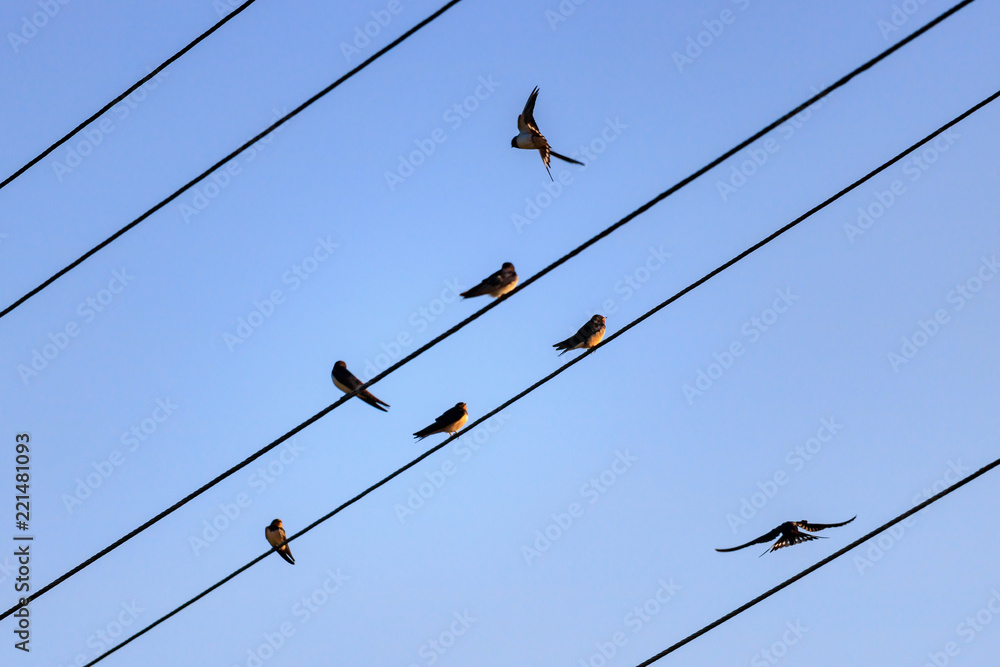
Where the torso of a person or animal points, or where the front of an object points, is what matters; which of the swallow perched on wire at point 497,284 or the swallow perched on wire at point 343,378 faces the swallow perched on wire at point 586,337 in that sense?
the swallow perched on wire at point 497,284

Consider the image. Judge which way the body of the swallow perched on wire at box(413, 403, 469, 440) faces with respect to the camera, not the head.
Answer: to the viewer's right

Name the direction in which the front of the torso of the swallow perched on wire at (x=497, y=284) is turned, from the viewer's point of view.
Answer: to the viewer's right

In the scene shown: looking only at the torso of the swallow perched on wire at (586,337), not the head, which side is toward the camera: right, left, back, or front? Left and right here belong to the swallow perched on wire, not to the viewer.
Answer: right

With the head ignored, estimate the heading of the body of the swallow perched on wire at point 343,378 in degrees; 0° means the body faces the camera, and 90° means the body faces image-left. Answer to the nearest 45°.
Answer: approximately 90°

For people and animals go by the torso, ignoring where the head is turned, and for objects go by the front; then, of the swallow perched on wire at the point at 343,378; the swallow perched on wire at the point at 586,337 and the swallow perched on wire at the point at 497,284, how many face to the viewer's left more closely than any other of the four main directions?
1

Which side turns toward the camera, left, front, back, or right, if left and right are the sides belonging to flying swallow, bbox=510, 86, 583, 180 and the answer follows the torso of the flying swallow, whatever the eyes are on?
left
